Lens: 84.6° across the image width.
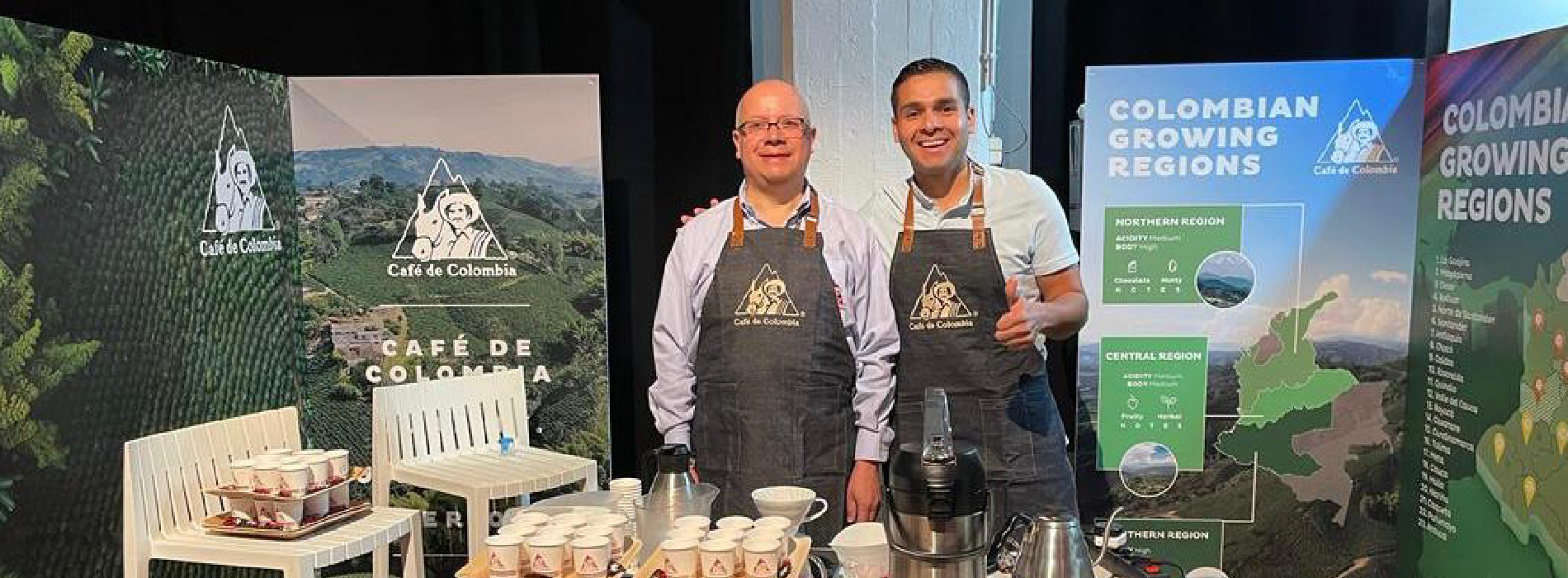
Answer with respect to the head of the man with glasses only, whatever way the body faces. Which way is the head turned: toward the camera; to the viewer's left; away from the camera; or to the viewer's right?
toward the camera

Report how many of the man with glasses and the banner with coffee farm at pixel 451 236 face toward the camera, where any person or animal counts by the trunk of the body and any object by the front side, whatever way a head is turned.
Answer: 2

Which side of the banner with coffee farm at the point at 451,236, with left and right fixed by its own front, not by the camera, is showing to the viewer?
front

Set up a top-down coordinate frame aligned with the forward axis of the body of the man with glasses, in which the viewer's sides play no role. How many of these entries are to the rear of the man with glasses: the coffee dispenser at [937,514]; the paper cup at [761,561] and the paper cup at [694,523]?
0

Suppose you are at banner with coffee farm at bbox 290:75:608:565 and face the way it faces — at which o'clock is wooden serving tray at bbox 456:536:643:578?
The wooden serving tray is roughly at 12 o'clock from the banner with coffee farm.

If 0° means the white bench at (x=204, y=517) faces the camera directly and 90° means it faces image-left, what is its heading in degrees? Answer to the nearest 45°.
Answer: approximately 315°

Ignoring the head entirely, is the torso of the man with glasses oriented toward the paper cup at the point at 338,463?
no

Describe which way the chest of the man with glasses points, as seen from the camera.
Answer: toward the camera

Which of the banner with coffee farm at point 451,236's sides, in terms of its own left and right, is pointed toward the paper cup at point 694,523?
front

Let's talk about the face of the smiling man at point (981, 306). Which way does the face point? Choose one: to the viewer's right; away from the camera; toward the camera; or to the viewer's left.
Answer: toward the camera

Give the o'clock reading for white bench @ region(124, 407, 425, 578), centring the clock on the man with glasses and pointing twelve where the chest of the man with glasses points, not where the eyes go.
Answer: The white bench is roughly at 3 o'clock from the man with glasses.

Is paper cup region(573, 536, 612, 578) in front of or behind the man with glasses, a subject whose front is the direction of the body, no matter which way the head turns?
in front

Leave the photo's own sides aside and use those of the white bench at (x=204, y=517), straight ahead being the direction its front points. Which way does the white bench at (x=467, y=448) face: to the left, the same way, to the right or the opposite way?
the same way

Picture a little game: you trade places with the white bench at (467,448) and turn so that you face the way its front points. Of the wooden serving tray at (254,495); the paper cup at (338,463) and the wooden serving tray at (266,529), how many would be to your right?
3

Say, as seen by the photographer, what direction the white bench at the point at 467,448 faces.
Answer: facing the viewer and to the right of the viewer
